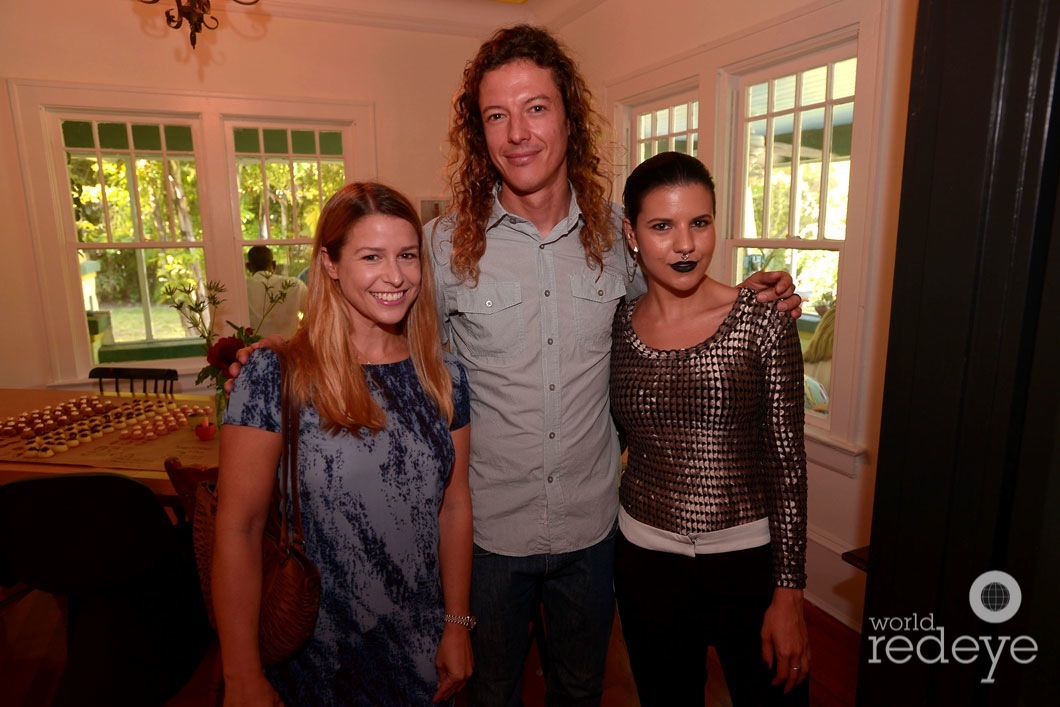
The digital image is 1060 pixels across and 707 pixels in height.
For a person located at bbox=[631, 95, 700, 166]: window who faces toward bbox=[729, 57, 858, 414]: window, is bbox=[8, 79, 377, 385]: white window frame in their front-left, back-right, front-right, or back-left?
back-right

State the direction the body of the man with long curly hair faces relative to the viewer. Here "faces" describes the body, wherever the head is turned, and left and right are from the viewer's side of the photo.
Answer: facing the viewer

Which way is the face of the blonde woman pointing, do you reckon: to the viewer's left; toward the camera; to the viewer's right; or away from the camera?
toward the camera

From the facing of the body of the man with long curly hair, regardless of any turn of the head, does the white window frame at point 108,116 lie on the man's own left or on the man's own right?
on the man's own right

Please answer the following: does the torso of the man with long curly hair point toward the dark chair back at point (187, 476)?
no

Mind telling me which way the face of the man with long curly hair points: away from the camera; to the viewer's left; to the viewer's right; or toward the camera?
toward the camera

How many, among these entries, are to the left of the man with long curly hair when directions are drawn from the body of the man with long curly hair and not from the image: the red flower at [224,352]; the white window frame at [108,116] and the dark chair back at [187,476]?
0

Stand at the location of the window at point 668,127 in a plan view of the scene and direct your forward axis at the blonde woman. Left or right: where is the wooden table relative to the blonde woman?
right

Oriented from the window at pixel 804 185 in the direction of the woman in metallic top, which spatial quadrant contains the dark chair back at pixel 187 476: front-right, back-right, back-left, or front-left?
front-right

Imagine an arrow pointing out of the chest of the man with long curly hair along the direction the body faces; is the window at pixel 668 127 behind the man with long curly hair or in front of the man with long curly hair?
behind

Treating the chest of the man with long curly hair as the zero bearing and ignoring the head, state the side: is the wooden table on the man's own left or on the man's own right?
on the man's own right
